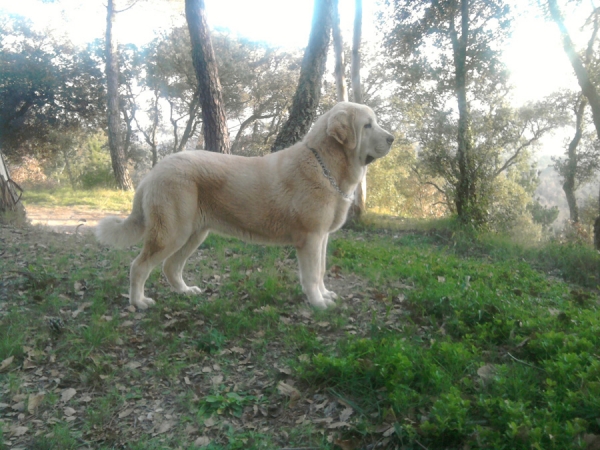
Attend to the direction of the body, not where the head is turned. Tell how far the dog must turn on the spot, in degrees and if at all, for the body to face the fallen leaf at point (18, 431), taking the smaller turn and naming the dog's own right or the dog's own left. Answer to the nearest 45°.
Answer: approximately 135° to the dog's own right

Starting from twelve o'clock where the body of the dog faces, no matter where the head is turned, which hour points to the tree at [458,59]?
The tree is roughly at 10 o'clock from the dog.

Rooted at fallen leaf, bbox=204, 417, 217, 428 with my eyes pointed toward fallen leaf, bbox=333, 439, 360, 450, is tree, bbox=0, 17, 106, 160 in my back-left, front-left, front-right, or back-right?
back-left

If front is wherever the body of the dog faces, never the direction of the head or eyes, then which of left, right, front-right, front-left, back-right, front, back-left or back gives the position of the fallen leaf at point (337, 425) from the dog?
right

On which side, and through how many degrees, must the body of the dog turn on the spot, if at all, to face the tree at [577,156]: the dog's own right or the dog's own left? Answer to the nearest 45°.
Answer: approximately 45° to the dog's own left

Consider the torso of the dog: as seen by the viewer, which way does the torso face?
to the viewer's right

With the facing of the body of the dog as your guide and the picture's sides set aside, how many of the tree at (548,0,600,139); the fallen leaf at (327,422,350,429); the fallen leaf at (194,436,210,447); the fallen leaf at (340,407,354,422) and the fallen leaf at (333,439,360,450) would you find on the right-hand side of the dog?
4

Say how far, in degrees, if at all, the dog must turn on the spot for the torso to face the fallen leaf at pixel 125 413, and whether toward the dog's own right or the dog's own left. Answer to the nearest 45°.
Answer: approximately 135° to the dog's own right

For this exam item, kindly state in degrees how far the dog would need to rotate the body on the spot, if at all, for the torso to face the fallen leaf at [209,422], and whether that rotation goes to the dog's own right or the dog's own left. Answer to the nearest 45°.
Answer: approximately 90° to the dog's own right

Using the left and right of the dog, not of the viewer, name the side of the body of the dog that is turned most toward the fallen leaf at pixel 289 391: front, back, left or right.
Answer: right

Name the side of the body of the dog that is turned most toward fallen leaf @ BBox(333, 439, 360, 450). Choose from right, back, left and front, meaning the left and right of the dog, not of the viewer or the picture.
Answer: right

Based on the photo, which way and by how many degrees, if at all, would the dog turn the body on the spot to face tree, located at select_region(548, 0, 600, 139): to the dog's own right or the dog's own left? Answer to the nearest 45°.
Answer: approximately 45° to the dog's own left

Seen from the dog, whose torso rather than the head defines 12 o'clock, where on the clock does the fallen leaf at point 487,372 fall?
The fallen leaf is roughly at 2 o'clock from the dog.

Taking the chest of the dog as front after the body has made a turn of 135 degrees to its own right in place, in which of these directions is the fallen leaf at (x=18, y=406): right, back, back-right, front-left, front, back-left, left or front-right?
front

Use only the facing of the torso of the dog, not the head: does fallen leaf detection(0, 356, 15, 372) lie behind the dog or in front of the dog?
behind

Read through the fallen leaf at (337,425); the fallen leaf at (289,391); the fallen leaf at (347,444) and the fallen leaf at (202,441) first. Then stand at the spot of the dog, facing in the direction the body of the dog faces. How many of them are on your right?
4

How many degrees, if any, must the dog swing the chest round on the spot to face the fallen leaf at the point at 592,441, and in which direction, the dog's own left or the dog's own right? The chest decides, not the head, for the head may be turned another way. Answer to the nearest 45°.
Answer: approximately 45° to the dog's own right

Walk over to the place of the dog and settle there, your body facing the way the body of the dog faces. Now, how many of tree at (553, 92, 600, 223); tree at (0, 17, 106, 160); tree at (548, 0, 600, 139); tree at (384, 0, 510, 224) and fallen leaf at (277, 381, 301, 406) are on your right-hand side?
1
